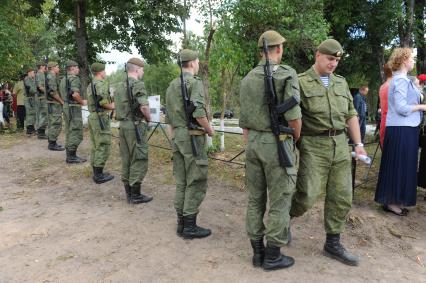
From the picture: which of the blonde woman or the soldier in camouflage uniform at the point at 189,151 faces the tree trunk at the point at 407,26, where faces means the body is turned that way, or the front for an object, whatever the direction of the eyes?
the soldier in camouflage uniform

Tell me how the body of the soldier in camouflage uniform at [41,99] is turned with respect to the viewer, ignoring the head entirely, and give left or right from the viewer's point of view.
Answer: facing to the right of the viewer

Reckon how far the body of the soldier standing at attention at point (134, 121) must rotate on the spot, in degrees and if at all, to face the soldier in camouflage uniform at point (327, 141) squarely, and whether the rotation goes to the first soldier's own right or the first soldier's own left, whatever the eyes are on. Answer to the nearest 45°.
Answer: approximately 90° to the first soldier's own right

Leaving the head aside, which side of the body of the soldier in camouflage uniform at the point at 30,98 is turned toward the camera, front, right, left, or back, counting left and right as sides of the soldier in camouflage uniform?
right

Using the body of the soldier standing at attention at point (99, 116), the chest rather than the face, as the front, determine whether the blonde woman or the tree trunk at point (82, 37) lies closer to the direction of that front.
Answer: the blonde woman

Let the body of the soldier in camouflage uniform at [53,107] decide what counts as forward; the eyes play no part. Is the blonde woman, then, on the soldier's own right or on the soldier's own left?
on the soldier's own right

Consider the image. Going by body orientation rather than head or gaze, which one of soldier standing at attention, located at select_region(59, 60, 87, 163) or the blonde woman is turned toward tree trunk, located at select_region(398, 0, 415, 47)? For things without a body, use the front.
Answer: the soldier standing at attention

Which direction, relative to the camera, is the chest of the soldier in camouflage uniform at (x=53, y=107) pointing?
to the viewer's right

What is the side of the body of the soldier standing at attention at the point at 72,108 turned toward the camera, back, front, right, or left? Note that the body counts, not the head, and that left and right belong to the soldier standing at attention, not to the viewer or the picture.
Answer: right

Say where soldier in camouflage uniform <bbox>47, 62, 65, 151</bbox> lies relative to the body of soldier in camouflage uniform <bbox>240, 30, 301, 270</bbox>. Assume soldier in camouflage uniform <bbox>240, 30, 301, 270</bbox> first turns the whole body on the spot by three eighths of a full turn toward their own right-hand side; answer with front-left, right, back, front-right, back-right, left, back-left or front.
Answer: back-right

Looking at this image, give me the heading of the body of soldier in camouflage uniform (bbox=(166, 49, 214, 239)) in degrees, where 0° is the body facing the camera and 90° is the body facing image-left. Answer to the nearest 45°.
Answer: approximately 225°
